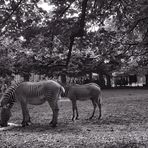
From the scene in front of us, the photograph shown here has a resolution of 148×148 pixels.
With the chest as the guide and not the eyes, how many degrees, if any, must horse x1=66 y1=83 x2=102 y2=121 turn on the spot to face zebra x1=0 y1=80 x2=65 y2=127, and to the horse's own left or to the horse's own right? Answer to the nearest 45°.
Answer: approximately 45° to the horse's own left

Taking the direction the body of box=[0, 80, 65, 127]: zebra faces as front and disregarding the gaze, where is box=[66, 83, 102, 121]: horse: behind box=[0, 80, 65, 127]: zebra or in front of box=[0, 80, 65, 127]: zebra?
behind

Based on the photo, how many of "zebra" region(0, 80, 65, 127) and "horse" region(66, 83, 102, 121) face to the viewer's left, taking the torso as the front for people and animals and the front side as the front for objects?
2

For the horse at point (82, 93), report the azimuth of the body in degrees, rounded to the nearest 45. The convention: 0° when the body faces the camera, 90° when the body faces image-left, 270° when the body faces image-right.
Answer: approximately 90°

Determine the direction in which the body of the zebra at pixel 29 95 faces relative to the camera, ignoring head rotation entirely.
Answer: to the viewer's left
